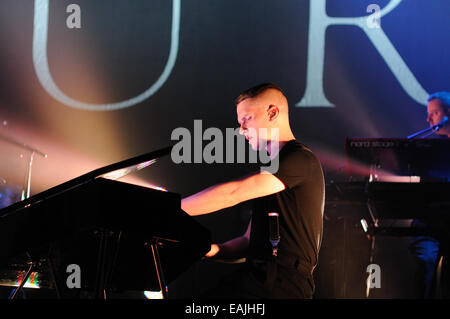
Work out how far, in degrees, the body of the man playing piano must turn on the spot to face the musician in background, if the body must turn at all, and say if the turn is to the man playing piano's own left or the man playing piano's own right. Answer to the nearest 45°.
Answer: approximately 135° to the man playing piano's own right

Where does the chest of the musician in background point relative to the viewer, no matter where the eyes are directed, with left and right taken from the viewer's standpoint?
facing the viewer and to the left of the viewer

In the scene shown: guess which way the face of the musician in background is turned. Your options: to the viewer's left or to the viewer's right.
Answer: to the viewer's left

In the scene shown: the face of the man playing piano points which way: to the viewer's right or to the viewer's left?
to the viewer's left

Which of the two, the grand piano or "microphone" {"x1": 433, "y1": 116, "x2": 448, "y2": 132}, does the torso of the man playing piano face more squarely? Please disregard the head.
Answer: the grand piano

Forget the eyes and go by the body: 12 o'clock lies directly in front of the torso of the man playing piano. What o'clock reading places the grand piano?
The grand piano is roughly at 11 o'clock from the man playing piano.

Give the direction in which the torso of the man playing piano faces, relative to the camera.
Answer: to the viewer's left

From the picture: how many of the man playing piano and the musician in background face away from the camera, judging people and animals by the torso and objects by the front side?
0

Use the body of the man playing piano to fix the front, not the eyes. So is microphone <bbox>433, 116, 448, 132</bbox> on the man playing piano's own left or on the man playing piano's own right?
on the man playing piano's own right

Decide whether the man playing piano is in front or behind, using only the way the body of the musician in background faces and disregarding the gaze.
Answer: in front
